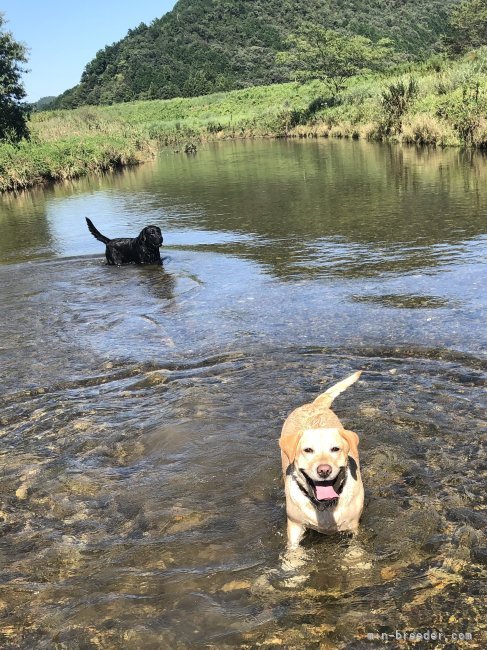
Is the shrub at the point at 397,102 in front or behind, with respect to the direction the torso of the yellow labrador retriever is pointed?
behind

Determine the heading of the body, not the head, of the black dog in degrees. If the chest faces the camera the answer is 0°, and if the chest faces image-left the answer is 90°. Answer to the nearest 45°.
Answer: approximately 270°

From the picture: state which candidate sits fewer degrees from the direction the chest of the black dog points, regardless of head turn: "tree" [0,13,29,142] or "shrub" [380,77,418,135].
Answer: the shrub

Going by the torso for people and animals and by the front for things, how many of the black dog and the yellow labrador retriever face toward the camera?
1

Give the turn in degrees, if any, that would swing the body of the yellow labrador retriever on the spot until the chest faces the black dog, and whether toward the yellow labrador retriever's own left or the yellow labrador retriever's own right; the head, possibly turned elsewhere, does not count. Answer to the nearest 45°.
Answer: approximately 180°

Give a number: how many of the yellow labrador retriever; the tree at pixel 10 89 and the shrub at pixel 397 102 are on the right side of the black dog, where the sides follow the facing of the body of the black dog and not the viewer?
1

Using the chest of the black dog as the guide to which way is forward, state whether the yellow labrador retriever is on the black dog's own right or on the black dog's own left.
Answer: on the black dog's own right

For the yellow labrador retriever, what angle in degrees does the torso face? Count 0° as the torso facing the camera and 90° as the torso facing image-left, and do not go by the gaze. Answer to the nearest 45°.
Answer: approximately 0°

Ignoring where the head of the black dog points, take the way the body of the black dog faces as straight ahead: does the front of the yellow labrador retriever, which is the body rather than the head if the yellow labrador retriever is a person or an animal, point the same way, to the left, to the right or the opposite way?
to the right

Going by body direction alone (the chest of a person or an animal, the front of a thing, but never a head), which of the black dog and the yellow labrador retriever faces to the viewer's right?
the black dog
